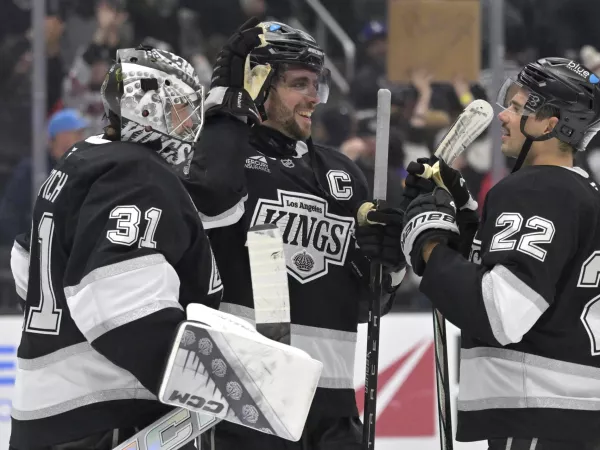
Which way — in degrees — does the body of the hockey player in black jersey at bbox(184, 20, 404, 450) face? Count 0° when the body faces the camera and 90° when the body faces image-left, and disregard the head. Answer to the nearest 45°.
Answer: approximately 315°

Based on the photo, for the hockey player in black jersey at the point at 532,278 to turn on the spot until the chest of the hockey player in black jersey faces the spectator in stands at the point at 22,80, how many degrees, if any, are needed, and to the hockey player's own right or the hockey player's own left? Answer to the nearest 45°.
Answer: approximately 45° to the hockey player's own right

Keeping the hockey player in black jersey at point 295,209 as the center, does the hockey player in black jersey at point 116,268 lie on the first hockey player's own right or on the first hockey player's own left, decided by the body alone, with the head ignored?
on the first hockey player's own right

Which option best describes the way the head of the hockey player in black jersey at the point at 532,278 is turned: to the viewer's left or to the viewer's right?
to the viewer's left

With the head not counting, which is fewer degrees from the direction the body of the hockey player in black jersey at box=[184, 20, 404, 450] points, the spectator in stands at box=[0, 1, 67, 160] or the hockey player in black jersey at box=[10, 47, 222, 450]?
the hockey player in black jersey

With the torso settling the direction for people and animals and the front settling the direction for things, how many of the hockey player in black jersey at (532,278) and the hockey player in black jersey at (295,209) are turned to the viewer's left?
1

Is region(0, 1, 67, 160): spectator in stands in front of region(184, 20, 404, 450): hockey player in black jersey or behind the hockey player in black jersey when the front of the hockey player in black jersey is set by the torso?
behind

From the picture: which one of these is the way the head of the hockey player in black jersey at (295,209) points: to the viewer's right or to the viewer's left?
to the viewer's right

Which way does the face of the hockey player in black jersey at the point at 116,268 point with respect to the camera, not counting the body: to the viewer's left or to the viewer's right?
to the viewer's right

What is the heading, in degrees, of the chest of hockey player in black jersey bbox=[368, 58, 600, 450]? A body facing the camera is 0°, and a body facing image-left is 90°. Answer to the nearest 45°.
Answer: approximately 90°

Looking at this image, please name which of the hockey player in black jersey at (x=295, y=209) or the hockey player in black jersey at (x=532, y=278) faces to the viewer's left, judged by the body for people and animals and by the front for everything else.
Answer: the hockey player in black jersey at (x=532, y=278)

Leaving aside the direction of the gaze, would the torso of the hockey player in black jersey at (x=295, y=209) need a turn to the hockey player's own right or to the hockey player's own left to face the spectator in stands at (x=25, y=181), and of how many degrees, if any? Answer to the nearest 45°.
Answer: approximately 180°
